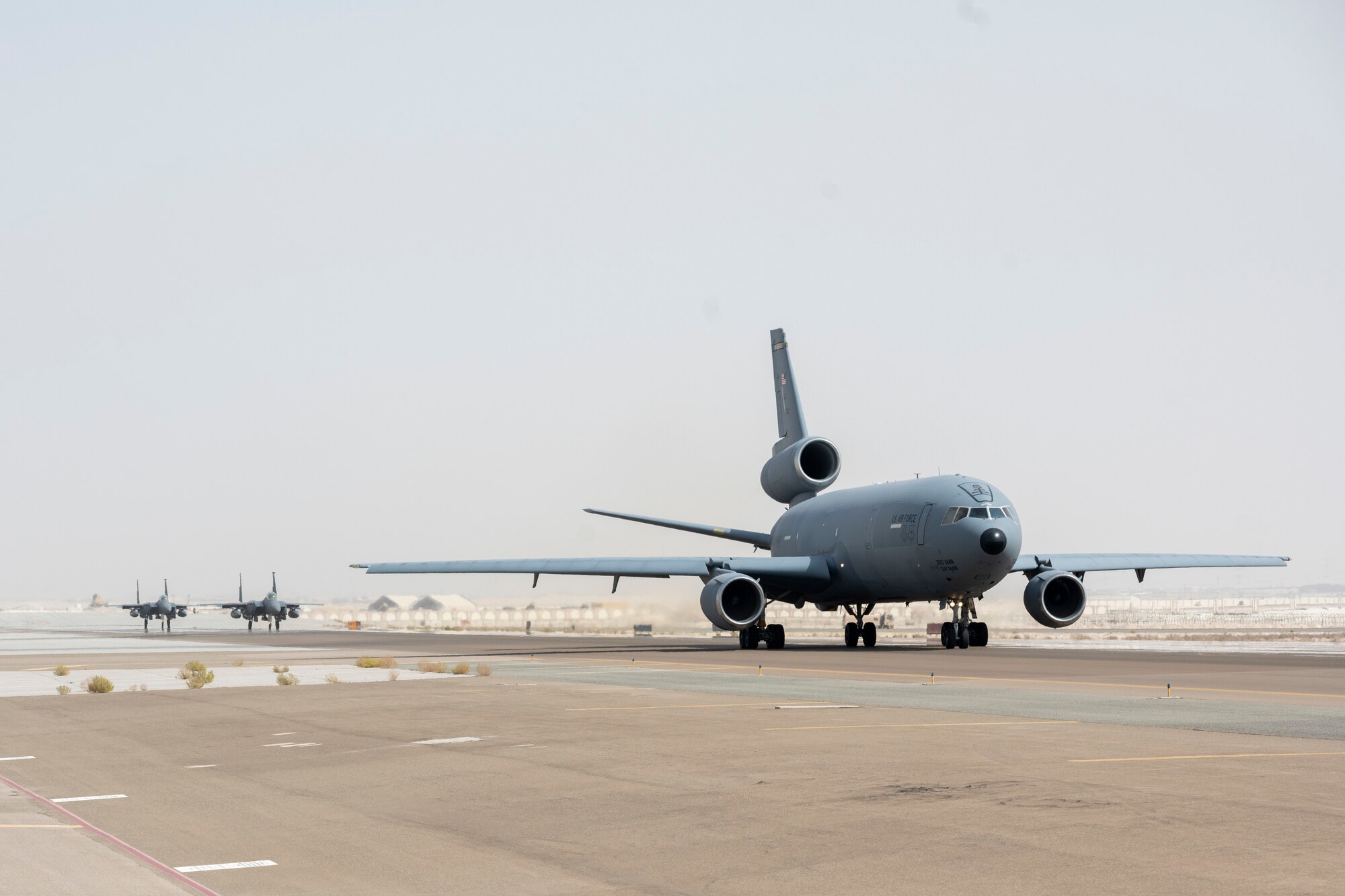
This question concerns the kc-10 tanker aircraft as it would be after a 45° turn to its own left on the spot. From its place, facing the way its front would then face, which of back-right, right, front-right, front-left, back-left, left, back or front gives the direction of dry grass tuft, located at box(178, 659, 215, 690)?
right

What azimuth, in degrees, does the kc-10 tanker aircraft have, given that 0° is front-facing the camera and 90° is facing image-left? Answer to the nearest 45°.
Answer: approximately 0°

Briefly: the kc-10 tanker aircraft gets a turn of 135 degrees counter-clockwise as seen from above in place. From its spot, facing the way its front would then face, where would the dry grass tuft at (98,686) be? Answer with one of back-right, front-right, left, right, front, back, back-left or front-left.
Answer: back
